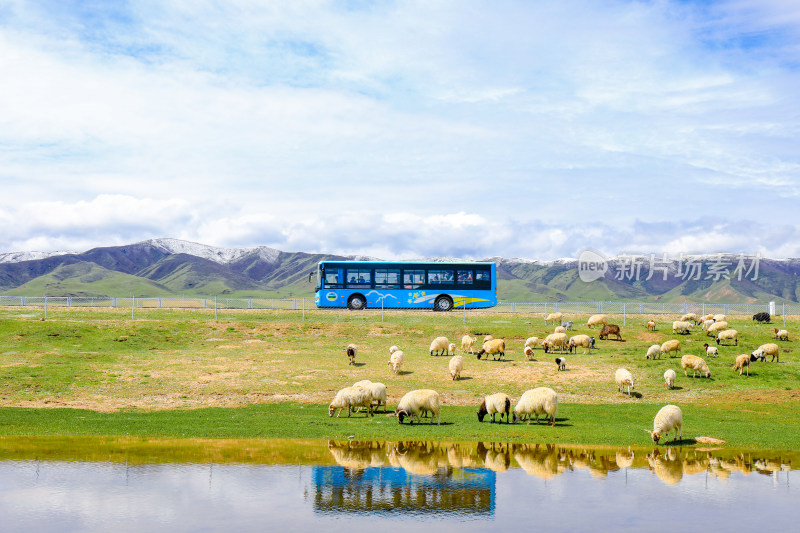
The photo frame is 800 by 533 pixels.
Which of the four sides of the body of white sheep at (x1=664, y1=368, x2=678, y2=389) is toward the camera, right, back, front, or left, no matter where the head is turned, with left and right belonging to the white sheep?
front

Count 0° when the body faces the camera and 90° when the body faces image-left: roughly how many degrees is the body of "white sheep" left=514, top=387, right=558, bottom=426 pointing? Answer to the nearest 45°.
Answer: approximately 90°

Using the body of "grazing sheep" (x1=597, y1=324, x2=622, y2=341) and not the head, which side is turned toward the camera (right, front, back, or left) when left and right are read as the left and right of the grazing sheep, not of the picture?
left

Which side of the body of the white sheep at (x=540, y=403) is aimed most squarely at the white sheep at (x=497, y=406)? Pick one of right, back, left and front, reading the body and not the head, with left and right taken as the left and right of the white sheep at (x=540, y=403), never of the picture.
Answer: front

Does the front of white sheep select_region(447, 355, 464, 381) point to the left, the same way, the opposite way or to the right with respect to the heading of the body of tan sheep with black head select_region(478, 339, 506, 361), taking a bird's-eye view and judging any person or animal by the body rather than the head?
to the left

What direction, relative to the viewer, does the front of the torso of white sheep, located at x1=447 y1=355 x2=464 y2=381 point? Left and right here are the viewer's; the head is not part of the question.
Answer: facing the viewer

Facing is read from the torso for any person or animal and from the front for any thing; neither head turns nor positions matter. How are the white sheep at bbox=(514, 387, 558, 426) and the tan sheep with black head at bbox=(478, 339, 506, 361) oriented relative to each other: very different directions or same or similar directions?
same or similar directions

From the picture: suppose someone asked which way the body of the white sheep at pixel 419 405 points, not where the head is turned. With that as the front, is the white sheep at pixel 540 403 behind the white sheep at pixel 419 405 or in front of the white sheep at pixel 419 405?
behind

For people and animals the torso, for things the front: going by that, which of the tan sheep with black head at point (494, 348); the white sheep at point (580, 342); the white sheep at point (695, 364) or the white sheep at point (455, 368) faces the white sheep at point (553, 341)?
the white sheep at point (580, 342)

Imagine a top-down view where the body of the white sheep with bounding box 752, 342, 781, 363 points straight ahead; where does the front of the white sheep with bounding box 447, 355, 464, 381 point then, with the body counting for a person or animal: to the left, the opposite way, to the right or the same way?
to the left

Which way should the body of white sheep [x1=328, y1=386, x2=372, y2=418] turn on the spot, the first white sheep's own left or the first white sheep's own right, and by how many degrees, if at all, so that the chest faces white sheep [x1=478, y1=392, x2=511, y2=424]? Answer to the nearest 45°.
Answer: approximately 180°

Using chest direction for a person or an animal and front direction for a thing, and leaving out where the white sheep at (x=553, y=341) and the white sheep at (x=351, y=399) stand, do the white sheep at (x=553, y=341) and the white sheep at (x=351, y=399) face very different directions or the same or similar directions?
same or similar directions

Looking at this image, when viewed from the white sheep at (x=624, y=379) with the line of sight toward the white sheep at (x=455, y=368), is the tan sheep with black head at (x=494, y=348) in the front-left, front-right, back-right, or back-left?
front-right

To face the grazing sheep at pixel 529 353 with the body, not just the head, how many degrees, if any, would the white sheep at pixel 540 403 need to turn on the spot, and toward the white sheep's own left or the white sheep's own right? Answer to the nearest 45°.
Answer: approximately 90° to the white sheep's own right

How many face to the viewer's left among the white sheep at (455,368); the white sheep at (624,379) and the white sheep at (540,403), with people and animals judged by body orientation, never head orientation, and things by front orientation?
1

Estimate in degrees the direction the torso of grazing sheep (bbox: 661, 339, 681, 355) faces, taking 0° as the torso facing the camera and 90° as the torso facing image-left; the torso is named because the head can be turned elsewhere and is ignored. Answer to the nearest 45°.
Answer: approximately 90°

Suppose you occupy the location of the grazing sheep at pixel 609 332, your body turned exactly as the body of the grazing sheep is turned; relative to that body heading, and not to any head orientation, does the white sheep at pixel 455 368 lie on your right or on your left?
on your left

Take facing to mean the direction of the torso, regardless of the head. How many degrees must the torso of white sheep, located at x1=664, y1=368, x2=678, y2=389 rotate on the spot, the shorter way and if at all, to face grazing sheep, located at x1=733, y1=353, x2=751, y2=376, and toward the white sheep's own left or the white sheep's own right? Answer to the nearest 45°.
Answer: approximately 135° to the white sheep's own left

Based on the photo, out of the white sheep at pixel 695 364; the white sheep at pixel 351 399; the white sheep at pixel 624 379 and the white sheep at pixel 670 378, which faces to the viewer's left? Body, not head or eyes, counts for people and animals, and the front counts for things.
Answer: the white sheep at pixel 351 399

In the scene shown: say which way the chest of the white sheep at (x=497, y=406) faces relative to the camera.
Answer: to the viewer's left
